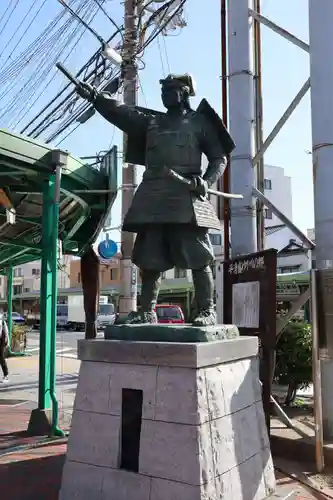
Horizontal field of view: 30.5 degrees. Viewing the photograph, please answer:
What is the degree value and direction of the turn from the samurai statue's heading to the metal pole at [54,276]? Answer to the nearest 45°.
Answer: approximately 90° to its right

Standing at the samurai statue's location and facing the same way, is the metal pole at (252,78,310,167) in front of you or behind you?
behind

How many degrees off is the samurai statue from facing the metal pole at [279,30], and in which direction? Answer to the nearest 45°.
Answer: approximately 180°

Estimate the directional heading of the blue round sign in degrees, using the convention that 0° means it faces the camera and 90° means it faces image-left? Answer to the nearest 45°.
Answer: approximately 0°

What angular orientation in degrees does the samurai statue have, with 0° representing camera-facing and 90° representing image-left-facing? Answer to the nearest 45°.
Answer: approximately 45°
